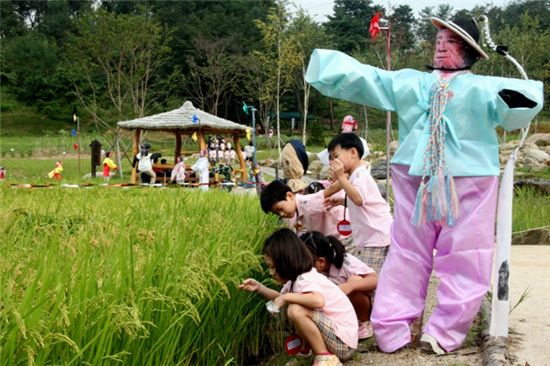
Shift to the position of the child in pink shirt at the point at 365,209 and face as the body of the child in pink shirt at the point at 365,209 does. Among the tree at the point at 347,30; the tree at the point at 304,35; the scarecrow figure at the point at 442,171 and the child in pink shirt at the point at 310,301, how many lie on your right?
2

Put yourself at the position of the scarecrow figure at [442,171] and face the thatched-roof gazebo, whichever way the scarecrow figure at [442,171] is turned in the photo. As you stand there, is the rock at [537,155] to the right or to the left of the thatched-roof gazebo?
right

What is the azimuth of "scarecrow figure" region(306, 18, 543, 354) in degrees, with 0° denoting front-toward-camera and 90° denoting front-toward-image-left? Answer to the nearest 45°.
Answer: approximately 45°

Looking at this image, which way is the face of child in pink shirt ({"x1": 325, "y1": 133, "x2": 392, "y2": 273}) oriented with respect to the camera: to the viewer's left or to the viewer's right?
to the viewer's left

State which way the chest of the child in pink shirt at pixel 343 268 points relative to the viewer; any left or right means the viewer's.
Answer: facing to the left of the viewer

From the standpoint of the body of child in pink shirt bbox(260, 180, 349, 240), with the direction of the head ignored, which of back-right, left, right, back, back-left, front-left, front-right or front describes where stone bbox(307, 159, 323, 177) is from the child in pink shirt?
back-right

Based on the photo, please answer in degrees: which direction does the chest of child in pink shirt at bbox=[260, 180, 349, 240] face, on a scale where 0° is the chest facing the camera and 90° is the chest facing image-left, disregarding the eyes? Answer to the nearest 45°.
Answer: approximately 45°

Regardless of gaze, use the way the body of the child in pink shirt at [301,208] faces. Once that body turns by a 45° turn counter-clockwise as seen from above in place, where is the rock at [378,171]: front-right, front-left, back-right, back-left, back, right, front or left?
back

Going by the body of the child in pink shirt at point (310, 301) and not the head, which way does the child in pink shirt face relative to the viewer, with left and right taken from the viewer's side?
facing to the left of the viewer

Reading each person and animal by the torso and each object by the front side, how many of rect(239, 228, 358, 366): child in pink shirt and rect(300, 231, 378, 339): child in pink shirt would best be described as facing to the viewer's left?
2

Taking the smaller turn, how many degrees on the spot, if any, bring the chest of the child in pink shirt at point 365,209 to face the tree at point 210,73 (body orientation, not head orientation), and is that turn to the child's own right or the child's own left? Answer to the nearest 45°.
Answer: approximately 90° to the child's own right

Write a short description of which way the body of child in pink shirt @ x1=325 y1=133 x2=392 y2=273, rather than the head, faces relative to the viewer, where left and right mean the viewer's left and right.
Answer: facing to the left of the viewer

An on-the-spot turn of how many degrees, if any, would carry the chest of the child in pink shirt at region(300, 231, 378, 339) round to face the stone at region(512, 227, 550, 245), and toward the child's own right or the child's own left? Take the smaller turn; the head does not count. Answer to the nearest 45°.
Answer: approximately 135° to the child's own right
